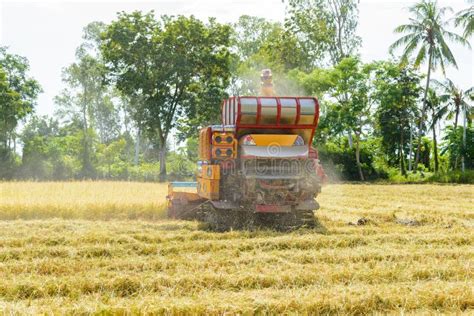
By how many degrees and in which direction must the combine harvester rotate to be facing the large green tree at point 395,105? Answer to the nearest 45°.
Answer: approximately 45° to its right

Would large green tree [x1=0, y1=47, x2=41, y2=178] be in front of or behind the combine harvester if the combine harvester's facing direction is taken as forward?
in front

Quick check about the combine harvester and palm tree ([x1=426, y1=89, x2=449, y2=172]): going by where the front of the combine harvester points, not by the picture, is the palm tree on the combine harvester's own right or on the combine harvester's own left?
on the combine harvester's own right

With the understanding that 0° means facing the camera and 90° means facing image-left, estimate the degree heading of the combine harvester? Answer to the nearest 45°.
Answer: approximately 135°

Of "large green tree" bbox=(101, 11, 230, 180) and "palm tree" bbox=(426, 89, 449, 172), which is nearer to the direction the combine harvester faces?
the large green tree
